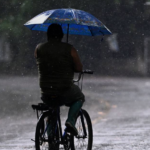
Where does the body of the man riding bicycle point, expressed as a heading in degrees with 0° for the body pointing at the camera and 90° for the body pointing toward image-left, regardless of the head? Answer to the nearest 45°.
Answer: approximately 225°

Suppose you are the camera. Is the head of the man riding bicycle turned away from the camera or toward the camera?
away from the camera

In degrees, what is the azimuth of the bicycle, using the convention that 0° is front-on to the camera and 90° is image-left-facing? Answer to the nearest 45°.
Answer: approximately 225°
